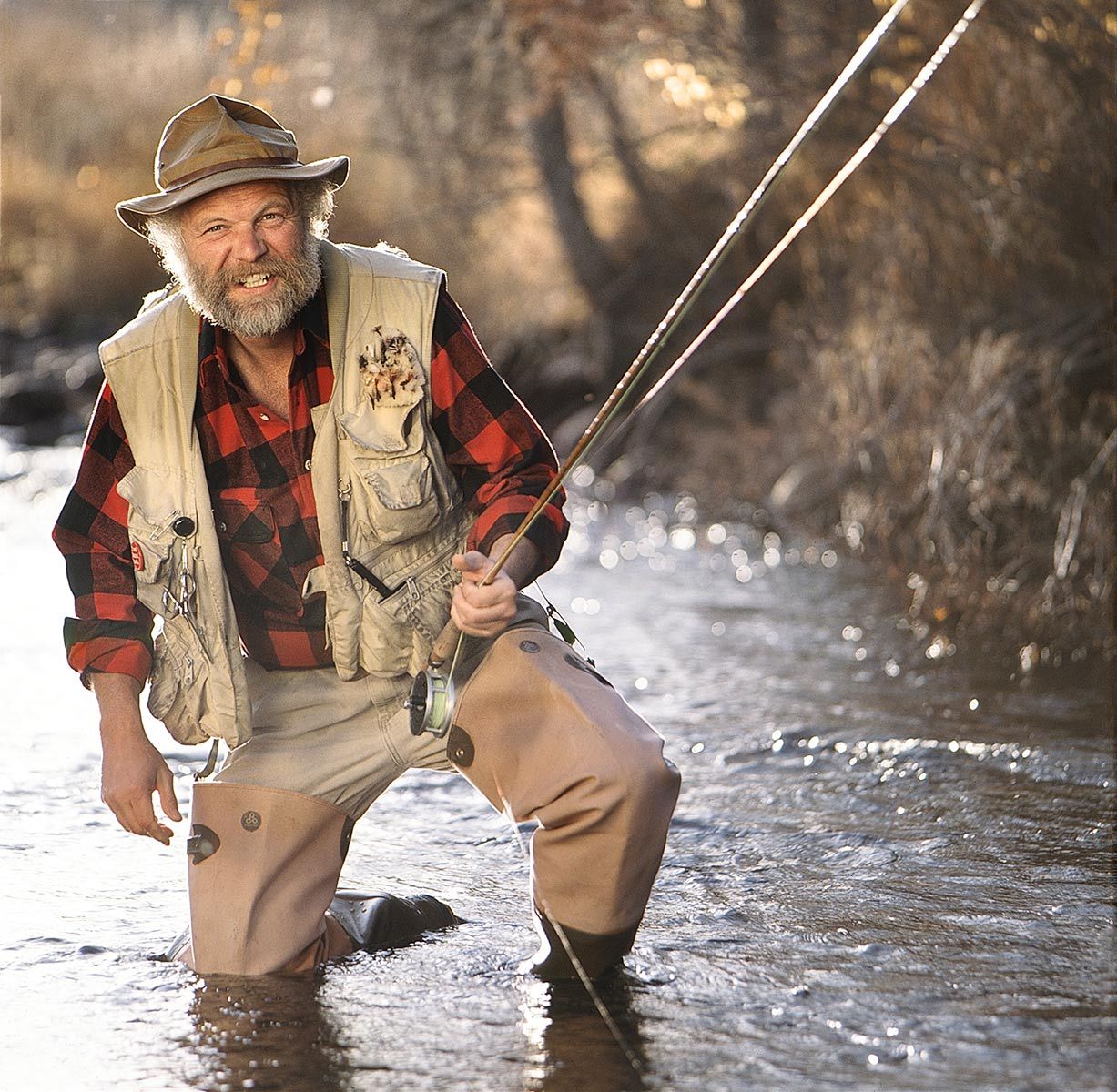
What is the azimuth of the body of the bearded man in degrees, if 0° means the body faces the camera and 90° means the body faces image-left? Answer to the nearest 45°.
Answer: approximately 0°
